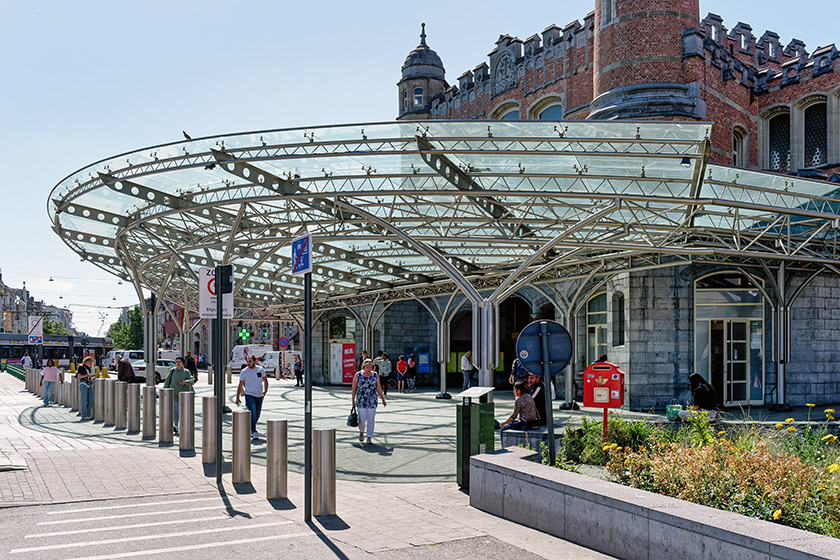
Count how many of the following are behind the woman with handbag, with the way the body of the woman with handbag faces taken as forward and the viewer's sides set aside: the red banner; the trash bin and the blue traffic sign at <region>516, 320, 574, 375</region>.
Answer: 1

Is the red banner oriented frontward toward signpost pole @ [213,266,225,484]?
yes

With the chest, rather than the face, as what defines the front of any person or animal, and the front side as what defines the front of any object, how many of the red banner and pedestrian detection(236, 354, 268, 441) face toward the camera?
2

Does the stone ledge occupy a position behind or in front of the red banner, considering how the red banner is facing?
in front

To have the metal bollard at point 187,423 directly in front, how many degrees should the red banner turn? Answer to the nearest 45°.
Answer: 0° — it already faces it

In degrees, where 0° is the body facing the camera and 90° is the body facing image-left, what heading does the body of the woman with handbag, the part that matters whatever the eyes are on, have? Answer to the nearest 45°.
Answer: approximately 0°

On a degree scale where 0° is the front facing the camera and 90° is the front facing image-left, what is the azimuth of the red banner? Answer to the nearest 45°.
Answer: approximately 0°

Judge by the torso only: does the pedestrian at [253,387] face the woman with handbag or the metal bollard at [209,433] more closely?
the metal bollard

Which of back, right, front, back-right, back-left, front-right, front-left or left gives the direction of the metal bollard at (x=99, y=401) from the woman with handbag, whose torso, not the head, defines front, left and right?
back-right

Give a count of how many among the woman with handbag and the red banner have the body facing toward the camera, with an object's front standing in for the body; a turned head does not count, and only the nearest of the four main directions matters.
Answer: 2
